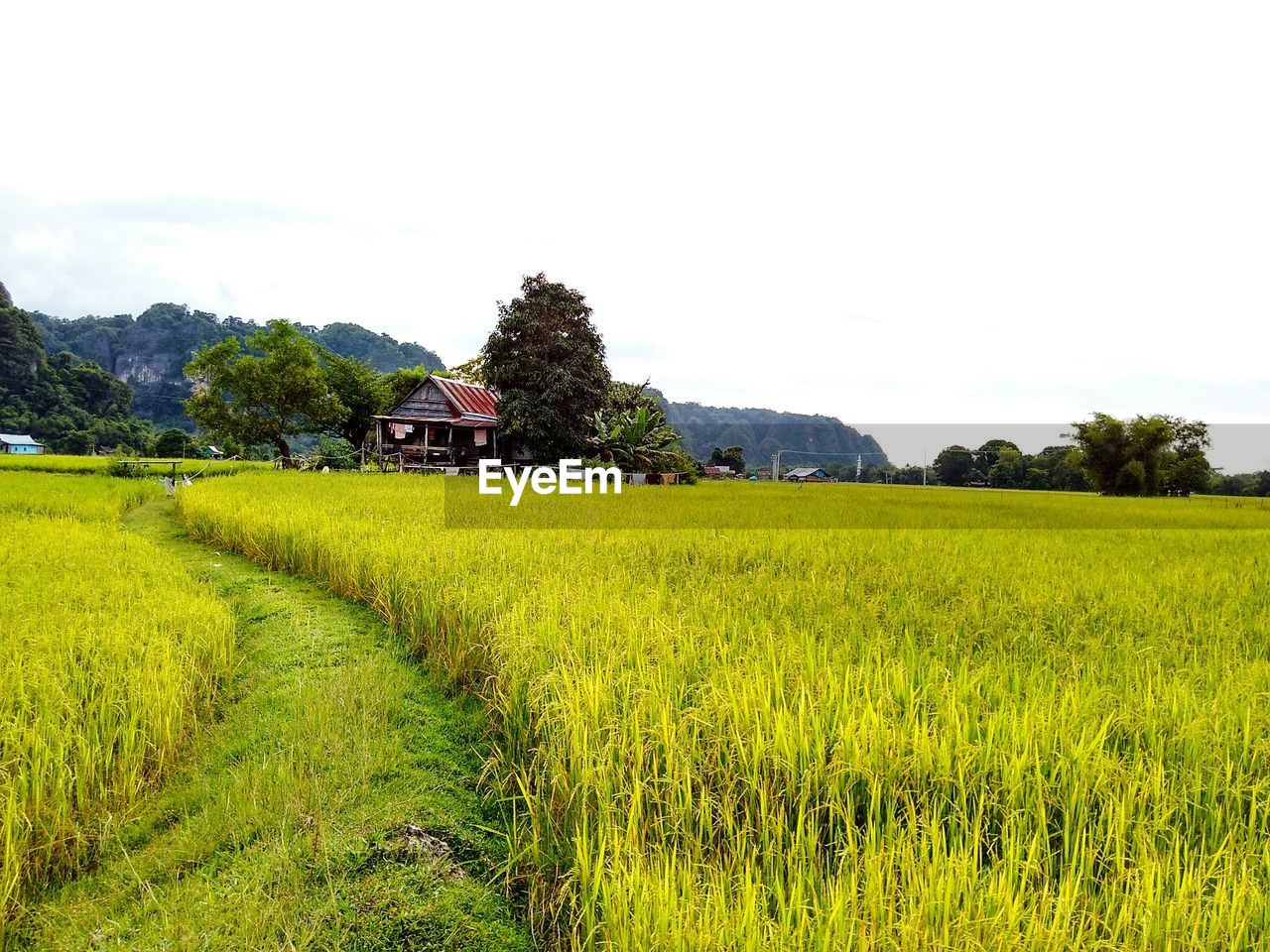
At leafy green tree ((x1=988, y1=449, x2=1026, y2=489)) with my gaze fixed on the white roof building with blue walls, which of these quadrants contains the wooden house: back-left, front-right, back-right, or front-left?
front-left

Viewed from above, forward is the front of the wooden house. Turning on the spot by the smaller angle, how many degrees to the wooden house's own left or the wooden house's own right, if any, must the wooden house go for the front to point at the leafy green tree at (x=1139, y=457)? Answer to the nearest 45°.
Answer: approximately 135° to the wooden house's own left

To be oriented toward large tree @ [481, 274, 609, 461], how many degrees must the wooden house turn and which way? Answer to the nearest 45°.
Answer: approximately 90° to its left

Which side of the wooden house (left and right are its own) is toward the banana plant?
left

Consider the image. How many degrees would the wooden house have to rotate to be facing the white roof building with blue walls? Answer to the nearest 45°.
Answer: approximately 90° to its right

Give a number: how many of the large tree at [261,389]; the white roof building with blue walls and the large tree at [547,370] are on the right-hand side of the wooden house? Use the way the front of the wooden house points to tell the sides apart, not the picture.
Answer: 2

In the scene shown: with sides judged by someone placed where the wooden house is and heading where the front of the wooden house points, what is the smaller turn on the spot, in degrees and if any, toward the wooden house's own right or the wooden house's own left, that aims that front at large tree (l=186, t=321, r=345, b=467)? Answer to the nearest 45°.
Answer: approximately 90° to the wooden house's own right

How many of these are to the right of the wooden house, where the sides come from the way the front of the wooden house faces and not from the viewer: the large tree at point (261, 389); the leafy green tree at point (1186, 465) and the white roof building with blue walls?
2

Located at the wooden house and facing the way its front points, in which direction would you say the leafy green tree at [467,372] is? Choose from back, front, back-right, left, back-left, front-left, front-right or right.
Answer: back-right

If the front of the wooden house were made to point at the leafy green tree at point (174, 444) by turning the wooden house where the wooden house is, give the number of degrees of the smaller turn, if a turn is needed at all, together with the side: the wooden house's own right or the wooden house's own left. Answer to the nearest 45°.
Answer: approximately 90° to the wooden house's own right

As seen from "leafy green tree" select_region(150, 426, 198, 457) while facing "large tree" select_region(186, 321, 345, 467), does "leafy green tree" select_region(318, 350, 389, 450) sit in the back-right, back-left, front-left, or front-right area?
front-left
